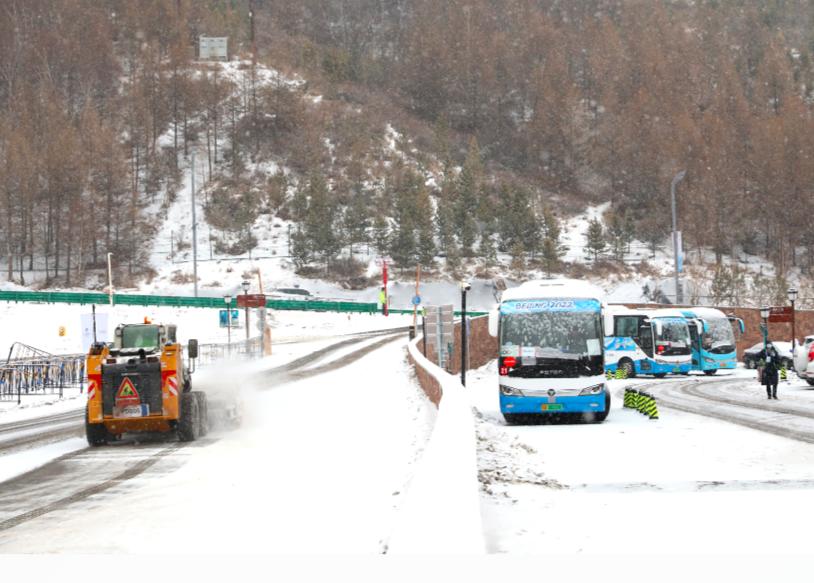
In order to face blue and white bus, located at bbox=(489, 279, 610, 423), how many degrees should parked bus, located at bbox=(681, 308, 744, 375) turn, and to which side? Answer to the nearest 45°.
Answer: approximately 45° to its right

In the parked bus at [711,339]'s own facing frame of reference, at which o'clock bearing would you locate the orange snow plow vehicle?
The orange snow plow vehicle is roughly at 2 o'clock from the parked bus.

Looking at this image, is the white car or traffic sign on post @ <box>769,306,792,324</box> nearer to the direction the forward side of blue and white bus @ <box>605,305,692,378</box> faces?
the white car

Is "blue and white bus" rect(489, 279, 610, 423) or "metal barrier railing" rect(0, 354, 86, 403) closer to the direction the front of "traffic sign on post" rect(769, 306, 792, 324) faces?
the blue and white bus

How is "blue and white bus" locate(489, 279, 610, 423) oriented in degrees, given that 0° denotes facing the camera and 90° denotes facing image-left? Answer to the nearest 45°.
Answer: approximately 0°

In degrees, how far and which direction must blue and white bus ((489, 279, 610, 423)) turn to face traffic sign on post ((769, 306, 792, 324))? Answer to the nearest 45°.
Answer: approximately 135° to its left

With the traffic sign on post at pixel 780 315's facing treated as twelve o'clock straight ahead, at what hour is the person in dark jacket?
The person in dark jacket is roughly at 12 o'clock from the traffic sign on post.

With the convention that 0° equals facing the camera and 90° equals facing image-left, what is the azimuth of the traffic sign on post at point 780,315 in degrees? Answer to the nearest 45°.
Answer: approximately 0°

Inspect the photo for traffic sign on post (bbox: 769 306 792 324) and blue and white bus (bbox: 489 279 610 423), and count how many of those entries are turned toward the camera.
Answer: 2
